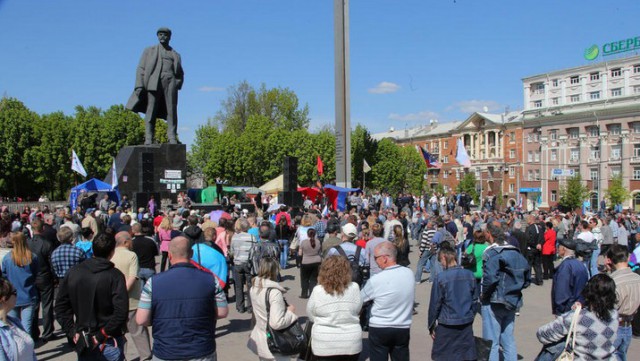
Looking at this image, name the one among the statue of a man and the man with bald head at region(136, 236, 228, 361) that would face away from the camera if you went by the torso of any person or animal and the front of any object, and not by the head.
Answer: the man with bald head

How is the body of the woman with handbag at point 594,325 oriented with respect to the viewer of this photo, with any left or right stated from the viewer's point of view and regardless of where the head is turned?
facing away from the viewer and to the left of the viewer

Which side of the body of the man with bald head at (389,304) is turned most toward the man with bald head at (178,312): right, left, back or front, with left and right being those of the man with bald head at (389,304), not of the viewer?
left

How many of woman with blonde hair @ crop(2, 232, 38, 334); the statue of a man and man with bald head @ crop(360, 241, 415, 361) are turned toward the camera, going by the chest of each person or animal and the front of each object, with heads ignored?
1

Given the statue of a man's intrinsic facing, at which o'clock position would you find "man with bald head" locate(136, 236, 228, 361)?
The man with bald head is roughly at 12 o'clock from the statue of a man.

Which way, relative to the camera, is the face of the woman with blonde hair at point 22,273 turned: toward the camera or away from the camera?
away from the camera

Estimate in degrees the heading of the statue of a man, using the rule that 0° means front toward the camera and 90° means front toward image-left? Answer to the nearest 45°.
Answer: approximately 0°

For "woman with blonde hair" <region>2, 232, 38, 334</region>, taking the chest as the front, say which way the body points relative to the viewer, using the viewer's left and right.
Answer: facing away from the viewer

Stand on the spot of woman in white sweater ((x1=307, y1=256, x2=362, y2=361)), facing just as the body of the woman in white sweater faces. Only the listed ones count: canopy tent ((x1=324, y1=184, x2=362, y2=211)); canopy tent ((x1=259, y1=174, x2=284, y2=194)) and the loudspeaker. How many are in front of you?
3

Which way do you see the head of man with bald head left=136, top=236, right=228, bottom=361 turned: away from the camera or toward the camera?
away from the camera

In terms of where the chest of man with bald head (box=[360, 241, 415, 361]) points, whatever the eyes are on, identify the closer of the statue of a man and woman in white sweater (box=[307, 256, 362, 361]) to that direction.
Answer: the statue of a man

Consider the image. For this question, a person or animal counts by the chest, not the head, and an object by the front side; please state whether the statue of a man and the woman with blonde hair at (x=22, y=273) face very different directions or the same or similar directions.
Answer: very different directions

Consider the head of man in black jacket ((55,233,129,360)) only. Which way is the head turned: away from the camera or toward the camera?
away from the camera

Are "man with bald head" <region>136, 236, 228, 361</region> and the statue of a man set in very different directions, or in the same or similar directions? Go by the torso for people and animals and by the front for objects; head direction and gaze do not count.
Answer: very different directions

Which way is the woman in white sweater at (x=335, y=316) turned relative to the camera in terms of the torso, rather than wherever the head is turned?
away from the camera
